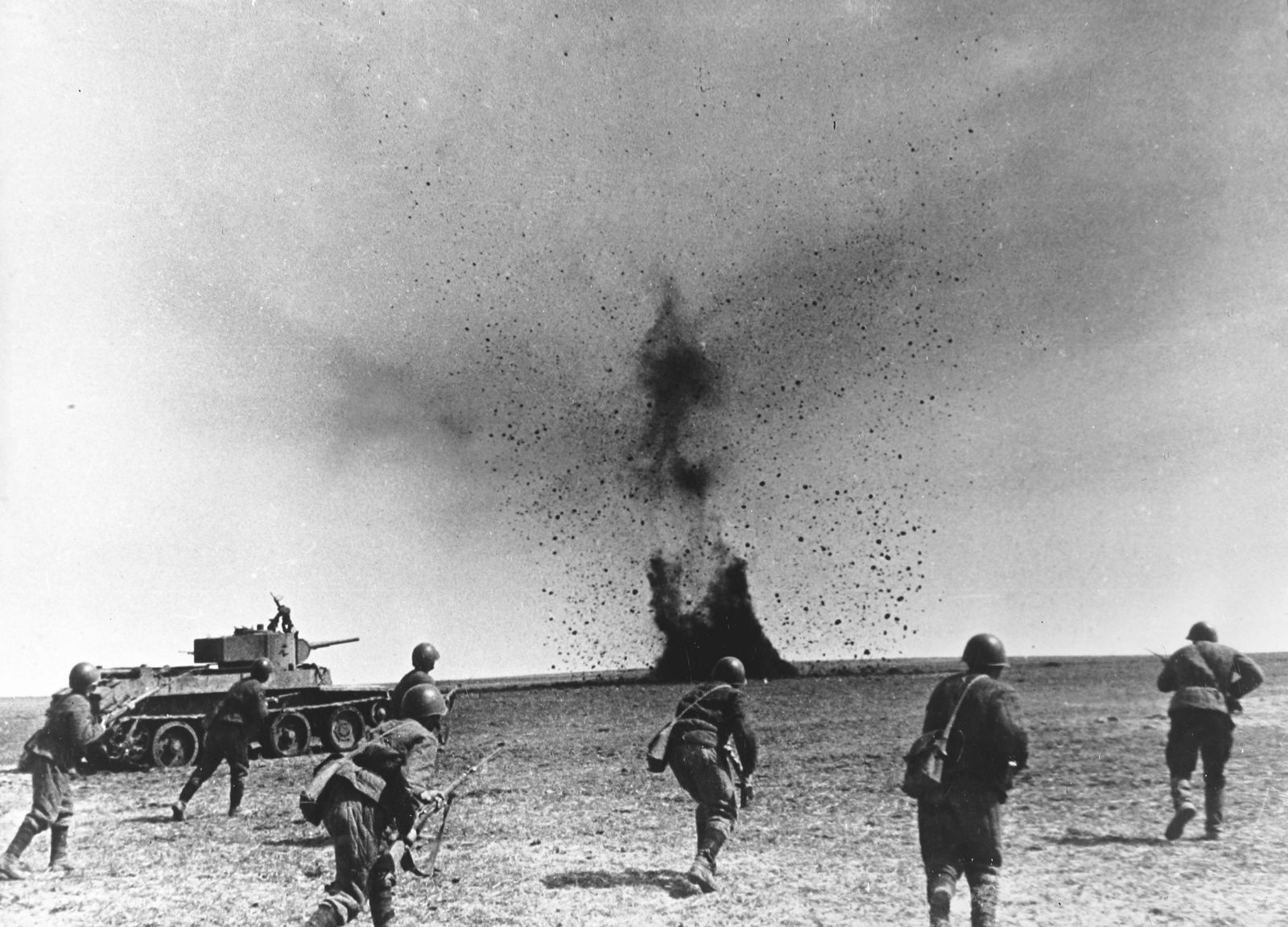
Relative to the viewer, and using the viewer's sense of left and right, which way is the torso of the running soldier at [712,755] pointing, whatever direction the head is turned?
facing away from the viewer and to the right of the viewer

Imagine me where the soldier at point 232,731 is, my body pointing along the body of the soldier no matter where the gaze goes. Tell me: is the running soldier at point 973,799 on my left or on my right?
on my right

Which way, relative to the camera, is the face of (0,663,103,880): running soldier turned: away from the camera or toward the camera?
away from the camera

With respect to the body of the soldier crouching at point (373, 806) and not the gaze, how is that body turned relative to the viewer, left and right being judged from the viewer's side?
facing away from the viewer and to the right of the viewer

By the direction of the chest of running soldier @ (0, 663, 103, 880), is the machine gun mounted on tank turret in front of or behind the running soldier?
in front

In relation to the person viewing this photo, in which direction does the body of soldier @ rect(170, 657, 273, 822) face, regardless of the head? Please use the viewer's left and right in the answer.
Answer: facing away from the viewer and to the right of the viewer

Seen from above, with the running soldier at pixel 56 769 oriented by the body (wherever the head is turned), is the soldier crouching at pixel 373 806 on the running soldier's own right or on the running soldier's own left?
on the running soldier's own right

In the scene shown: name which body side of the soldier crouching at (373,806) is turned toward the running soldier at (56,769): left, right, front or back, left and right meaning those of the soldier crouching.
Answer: left
